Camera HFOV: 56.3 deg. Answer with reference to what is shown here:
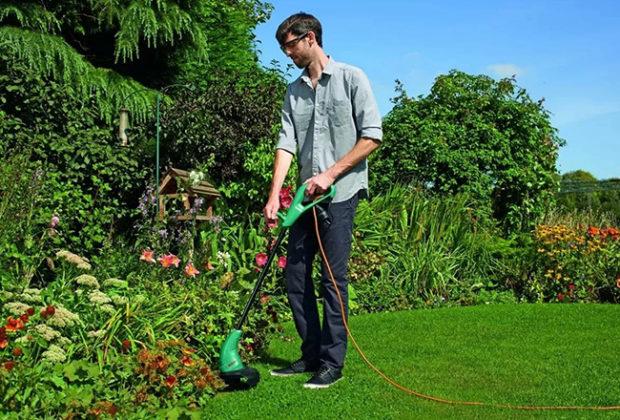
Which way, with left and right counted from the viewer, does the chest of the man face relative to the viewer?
facing the viewer and to the left of the viewer

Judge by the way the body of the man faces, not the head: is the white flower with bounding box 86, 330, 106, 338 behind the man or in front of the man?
in front

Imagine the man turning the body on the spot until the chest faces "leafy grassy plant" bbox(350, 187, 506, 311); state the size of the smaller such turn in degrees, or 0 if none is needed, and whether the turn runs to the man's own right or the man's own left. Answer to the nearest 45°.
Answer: approximately 135° to the man's own right

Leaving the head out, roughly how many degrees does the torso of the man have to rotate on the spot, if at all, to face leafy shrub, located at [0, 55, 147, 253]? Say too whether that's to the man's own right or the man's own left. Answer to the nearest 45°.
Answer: approximately 90° to the man's own right

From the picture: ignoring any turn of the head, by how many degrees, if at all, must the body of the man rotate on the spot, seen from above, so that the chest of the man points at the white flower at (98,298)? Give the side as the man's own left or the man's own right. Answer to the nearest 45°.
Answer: approximately 45° to the man's own right

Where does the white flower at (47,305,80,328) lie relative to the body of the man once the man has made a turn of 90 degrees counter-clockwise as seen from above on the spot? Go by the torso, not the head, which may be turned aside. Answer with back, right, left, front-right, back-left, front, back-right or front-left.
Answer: back-right

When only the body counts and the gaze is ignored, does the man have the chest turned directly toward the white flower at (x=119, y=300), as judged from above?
no

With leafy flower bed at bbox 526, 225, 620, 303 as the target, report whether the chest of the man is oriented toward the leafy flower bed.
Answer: no

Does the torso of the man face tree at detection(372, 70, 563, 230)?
no

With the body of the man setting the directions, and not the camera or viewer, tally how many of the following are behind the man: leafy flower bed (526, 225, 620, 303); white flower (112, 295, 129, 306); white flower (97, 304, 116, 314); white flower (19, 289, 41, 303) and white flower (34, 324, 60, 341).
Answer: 1

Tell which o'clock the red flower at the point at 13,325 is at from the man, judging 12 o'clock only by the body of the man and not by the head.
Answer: The red flower is roughly at 1 o'clock from the man.

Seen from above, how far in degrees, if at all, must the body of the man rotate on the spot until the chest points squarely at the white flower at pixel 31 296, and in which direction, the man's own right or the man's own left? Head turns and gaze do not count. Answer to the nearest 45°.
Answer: approximately 45° to the man's own right

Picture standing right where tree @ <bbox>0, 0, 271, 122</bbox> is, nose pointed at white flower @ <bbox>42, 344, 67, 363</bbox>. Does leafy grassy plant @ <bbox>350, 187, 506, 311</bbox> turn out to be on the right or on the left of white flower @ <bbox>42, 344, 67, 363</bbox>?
left

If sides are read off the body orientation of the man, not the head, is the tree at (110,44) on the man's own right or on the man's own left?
on the man's own right

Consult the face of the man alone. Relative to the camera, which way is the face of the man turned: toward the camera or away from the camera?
toward the camera

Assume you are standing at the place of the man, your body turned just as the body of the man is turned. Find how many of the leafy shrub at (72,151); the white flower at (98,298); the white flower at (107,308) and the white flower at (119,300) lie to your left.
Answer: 0
